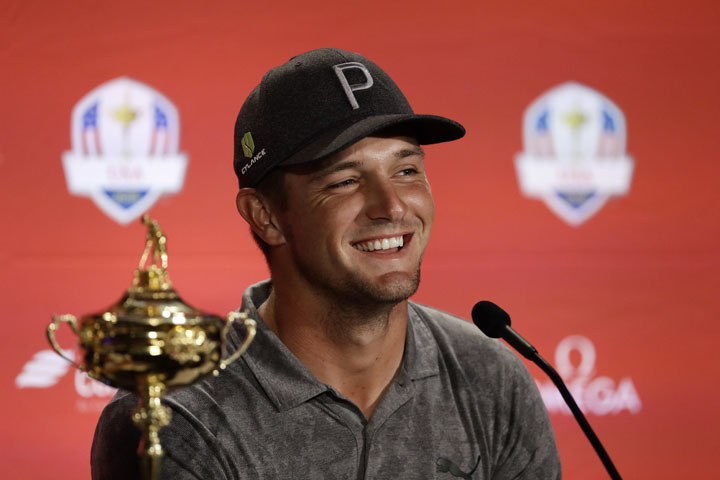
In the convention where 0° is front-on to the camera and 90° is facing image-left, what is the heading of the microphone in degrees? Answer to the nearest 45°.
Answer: approximately 90°

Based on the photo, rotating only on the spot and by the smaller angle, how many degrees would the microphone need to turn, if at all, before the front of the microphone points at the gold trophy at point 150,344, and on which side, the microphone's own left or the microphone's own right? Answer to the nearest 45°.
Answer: approximately 45° to the microphone's own left
